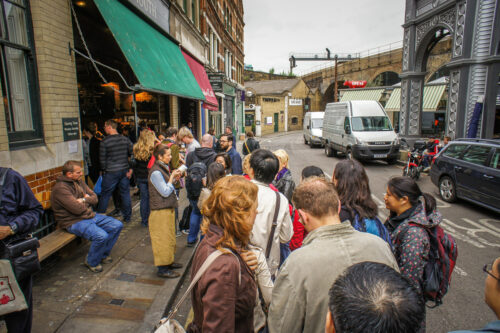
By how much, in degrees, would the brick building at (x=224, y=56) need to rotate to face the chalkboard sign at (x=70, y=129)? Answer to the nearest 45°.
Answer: approximately 45° to its right

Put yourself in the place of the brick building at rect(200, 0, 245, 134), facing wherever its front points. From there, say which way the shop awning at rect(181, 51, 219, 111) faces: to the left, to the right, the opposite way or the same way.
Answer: the same way

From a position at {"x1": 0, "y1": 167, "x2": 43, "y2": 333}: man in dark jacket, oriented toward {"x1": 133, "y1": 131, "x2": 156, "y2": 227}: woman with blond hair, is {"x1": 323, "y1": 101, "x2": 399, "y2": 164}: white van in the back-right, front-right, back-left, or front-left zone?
front-right

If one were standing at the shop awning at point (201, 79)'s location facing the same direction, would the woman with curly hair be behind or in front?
in front

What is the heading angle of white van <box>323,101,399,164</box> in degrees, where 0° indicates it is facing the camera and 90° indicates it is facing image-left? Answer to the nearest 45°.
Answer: approximately 315°

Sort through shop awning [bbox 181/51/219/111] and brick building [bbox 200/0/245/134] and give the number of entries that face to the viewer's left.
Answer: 0

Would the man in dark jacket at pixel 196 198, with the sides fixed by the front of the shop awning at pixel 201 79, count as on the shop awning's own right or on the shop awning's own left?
on the shop awning's own right

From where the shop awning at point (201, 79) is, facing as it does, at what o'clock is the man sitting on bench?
The man sitting on bench is roughly at 2 o'clock from the shop awning.

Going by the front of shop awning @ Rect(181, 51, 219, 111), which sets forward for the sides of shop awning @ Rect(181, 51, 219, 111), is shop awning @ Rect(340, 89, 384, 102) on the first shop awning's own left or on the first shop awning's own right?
on the first shop awning's own left

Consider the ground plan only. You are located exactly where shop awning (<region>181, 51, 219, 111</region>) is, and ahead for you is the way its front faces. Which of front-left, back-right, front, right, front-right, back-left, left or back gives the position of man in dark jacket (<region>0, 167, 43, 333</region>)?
front-right

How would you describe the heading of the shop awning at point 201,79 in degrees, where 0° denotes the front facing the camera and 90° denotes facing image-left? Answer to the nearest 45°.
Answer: approximately 315°

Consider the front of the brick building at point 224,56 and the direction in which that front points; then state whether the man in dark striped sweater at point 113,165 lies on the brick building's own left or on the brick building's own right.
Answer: on the brick building's own right

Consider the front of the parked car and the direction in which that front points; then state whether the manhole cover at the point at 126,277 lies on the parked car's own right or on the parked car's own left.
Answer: on the parked car's own right

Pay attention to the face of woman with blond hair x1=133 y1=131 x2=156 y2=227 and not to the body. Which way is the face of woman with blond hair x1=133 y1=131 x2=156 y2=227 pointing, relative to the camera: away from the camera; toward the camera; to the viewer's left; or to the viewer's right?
away from the camera

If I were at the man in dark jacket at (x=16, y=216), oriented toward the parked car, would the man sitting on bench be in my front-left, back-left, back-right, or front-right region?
front-left

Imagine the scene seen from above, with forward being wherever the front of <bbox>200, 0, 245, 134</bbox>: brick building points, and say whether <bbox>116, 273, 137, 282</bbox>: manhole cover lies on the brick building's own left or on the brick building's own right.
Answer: on the brick building's own right

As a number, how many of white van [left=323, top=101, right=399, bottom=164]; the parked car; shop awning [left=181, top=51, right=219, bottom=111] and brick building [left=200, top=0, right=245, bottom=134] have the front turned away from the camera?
0

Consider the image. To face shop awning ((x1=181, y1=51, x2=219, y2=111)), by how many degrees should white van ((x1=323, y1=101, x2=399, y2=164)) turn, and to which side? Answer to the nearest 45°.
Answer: approximately 90° to its right

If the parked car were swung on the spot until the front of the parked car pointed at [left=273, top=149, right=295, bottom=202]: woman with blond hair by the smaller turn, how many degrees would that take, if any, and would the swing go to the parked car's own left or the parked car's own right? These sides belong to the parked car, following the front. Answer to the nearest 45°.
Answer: approximately 45° to the parked car's own right

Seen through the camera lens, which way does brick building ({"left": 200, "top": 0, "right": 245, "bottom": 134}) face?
facing the viewer and to the right of the viewer
